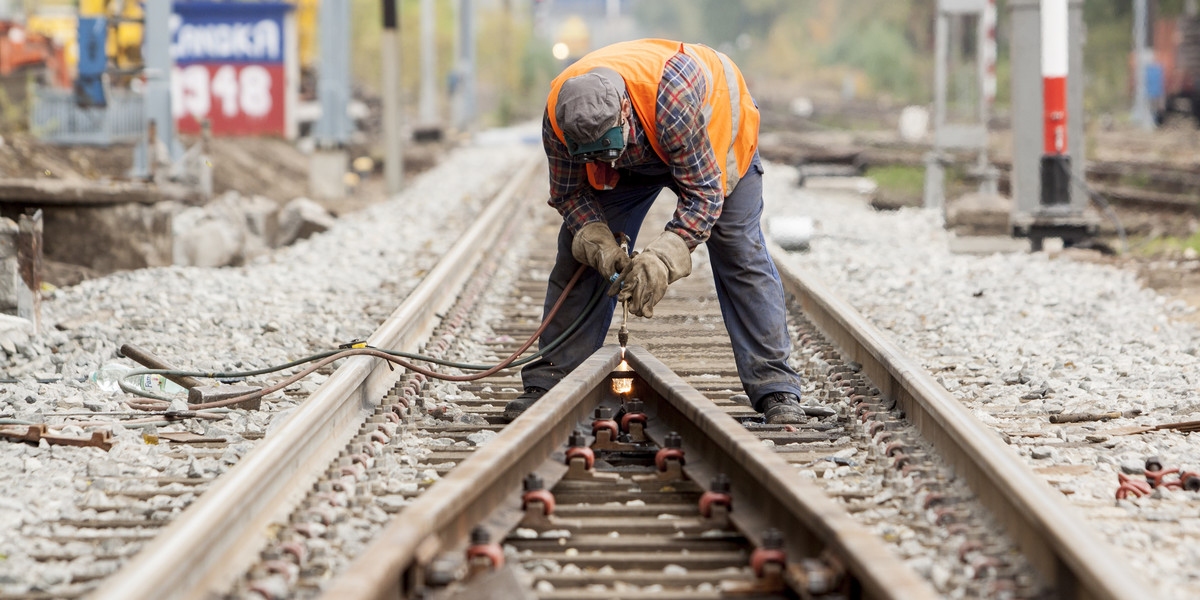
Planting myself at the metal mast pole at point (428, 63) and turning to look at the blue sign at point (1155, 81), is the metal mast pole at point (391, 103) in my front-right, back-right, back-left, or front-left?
back-right

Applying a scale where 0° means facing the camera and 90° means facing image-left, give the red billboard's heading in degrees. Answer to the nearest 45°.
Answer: approximately 0°

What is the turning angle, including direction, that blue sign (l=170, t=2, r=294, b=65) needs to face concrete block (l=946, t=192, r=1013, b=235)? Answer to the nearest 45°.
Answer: approximately 45° to its left

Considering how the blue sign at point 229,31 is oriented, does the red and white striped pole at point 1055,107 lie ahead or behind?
ahead

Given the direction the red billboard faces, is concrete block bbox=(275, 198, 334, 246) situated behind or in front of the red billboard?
in front

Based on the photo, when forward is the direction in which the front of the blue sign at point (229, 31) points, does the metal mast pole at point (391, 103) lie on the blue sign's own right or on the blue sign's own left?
on the blue sign's own left

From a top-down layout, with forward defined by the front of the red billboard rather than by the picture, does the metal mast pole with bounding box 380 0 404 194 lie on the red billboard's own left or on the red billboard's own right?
on the red billboard's own left

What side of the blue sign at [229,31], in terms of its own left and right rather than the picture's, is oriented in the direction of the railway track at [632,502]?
front
